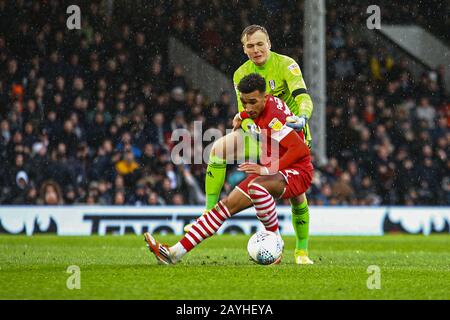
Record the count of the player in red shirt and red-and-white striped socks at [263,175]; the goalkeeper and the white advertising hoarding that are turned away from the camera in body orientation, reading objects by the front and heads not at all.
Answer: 0

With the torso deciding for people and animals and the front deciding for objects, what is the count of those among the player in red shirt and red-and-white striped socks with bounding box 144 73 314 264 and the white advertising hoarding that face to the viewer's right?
0

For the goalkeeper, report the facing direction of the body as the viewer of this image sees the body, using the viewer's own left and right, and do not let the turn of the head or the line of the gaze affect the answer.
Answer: facing the viewer and to the left of the viewer

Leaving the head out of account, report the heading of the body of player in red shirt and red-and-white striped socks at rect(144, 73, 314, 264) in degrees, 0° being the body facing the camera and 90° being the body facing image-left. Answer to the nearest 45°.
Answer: approximately 45°

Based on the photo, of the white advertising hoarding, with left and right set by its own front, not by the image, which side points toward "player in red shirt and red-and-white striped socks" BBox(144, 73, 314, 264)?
front

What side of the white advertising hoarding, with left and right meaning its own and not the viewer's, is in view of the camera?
front

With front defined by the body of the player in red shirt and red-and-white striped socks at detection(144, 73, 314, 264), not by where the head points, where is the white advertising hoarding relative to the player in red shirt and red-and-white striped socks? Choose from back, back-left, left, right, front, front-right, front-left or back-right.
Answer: back-right

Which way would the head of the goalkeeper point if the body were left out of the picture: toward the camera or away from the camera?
toward the camera

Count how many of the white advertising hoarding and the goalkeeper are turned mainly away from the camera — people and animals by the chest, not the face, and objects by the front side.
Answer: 0

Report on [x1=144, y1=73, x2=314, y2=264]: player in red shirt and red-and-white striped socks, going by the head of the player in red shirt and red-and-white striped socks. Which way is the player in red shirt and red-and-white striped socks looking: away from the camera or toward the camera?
toward the camera

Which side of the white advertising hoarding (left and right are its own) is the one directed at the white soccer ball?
front
